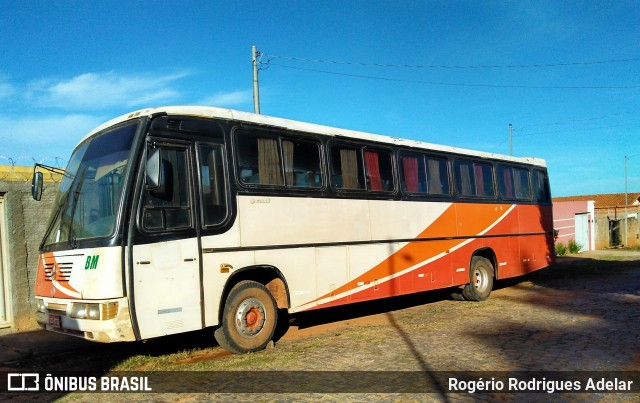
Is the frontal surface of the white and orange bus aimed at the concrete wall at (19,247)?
no

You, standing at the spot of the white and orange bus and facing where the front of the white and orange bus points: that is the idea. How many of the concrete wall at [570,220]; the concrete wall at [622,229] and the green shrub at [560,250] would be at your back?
3

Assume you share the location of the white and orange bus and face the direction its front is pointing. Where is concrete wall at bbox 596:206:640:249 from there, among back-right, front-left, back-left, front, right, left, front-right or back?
back

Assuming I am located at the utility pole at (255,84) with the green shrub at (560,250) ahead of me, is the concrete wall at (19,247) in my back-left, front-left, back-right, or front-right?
back-right

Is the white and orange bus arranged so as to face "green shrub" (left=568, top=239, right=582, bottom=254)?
no

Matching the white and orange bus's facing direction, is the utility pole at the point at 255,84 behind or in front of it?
behind

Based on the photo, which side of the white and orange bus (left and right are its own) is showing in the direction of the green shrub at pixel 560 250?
back

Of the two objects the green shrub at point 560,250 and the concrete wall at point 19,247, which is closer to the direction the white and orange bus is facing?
the concrete wall

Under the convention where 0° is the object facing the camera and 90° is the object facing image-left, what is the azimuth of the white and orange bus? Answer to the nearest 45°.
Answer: approximately 45°

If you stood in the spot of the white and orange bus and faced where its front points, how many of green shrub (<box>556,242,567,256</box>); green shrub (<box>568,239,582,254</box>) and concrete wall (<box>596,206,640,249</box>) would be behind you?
3

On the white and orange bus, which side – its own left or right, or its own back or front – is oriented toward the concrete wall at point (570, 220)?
back
